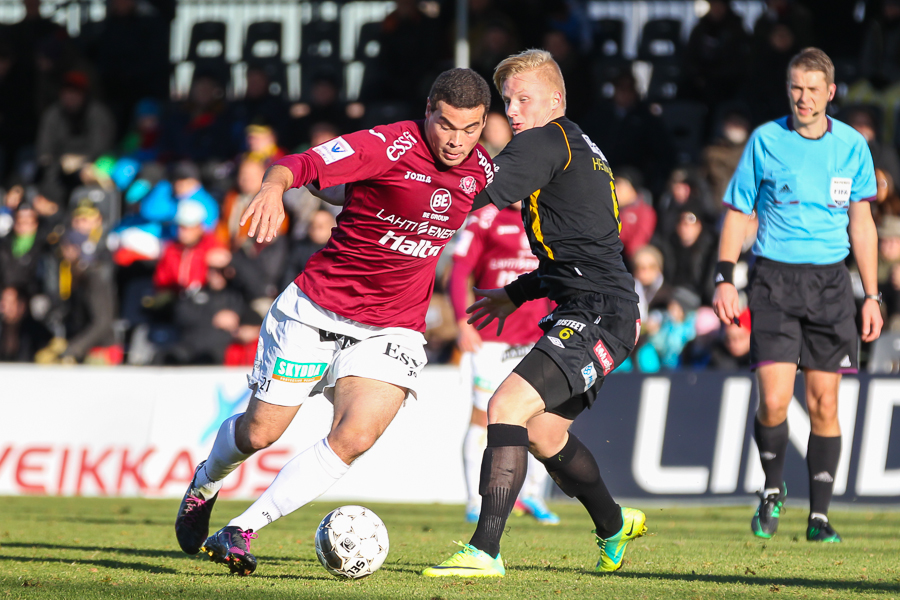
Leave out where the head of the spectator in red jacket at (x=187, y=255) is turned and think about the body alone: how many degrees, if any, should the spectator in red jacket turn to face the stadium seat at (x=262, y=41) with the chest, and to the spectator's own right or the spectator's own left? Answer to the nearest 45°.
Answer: approximately 180°

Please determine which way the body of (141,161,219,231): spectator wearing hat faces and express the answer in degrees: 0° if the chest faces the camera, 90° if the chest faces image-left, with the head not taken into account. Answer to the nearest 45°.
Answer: approximately 0°

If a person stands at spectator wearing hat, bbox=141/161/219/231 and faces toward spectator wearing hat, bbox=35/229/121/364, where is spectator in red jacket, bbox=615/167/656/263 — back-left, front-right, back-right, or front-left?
back-left

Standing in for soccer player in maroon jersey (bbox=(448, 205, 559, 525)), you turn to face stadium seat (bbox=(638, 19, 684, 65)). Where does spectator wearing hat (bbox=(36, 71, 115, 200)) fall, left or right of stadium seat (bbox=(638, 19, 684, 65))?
left

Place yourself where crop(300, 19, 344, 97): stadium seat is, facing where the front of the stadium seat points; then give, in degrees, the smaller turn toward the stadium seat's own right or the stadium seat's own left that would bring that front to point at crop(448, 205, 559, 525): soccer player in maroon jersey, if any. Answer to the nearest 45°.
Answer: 0° — it already faces them

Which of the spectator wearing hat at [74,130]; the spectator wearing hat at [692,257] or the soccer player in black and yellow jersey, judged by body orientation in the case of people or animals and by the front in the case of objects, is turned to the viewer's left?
the soccer player in black and yellow jersey

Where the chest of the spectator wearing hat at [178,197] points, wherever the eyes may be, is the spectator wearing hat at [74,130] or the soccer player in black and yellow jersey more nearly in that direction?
the soccer player in black and yellow jersey

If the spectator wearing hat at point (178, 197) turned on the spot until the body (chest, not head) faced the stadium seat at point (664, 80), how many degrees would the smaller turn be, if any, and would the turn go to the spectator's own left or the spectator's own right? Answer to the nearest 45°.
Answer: approximately 90° to the spectator's own left

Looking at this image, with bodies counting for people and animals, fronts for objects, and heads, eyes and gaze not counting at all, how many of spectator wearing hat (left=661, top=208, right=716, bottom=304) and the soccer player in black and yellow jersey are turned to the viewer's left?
1

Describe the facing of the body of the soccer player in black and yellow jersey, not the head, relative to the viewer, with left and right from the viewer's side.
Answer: facing to the left of the viewer

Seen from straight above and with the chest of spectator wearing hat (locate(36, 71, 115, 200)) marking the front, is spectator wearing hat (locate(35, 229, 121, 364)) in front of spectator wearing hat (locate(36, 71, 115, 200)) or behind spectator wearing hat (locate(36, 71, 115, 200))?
in front
